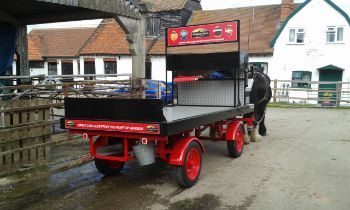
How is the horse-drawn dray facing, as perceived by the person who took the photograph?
facing away from the viewer and to the right of the viewer

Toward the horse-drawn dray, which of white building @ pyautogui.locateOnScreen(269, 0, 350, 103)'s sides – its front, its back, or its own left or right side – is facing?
front

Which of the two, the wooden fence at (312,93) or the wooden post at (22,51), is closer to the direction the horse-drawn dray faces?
the wooden fence

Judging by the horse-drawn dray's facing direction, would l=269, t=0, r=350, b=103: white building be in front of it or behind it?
in front

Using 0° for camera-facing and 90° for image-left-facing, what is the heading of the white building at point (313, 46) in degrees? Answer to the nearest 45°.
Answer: approximately 0°

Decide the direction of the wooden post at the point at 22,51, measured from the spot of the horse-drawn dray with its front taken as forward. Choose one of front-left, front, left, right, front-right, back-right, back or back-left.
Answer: left

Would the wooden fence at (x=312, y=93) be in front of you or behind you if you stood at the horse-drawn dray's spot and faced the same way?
in front

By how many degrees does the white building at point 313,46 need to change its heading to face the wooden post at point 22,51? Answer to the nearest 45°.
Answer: approximately 45° to its right

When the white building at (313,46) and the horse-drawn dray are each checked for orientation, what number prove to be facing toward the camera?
1

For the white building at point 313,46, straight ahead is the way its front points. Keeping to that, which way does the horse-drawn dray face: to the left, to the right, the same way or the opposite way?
the opposite way
